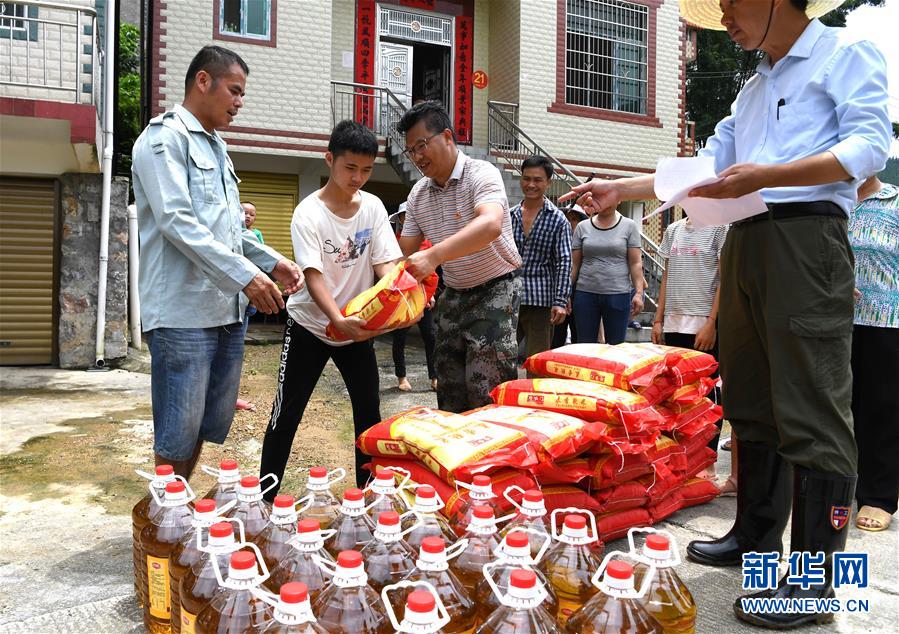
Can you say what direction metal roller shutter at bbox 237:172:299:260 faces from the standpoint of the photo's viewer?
facing the viewer

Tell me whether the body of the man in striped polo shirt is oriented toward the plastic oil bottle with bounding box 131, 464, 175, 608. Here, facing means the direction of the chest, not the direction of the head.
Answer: yes

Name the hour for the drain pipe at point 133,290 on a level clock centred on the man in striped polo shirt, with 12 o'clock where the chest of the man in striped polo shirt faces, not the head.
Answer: The drain pipe is roughly at 3 o'clock from the man in striped polo shirt.

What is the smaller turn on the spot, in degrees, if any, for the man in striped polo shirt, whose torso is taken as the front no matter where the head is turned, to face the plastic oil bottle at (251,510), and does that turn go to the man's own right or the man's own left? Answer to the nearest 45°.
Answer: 0° — they already face it

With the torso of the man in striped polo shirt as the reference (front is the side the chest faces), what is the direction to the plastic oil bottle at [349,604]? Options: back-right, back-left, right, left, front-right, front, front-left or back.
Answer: front-left

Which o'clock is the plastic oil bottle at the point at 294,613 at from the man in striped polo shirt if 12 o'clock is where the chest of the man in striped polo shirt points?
The plastic oil bottle is roughly at 11 o'clock from the man in striped polo shirt.

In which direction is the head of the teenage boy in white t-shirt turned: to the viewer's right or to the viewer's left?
to the viewer's right

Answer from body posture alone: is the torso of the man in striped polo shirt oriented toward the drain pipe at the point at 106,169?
no

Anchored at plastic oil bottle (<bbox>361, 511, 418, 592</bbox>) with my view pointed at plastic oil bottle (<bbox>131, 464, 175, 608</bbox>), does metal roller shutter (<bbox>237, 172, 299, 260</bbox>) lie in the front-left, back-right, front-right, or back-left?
front-right

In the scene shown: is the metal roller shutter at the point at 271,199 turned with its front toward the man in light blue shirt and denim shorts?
yes

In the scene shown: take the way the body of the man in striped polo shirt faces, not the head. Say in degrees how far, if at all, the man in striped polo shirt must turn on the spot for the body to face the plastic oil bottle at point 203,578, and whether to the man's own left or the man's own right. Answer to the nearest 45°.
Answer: approximately 45° to the man's own left

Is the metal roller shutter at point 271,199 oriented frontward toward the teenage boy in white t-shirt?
yes

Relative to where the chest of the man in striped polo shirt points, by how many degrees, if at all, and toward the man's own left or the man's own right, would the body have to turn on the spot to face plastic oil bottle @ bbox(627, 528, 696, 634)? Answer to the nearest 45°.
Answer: approximately 45° to the man's own left

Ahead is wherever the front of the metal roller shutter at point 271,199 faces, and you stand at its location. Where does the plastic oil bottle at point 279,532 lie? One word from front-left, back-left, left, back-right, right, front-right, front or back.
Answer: front

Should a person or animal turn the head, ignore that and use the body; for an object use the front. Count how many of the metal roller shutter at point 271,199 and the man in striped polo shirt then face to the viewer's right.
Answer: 0

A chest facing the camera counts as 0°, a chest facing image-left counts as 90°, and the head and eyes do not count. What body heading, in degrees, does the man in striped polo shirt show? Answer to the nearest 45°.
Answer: approximately 45°

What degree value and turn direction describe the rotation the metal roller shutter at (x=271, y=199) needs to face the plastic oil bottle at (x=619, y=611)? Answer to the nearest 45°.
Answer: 0° — it already faces it

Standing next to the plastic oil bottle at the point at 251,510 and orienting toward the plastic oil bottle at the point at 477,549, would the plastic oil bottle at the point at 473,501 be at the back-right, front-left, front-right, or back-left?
front-left

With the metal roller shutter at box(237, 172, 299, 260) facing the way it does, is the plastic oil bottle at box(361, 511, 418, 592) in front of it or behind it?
in front

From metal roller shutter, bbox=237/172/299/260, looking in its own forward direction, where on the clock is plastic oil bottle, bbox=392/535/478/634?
The plastic oil bottle is roughly at 12 o'clock from the metal roller shutter.

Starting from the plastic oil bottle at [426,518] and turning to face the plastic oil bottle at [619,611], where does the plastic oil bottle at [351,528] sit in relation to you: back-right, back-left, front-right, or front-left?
back-right

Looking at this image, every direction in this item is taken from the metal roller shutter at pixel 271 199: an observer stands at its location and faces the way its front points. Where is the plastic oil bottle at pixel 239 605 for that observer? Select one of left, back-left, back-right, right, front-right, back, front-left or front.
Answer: front
